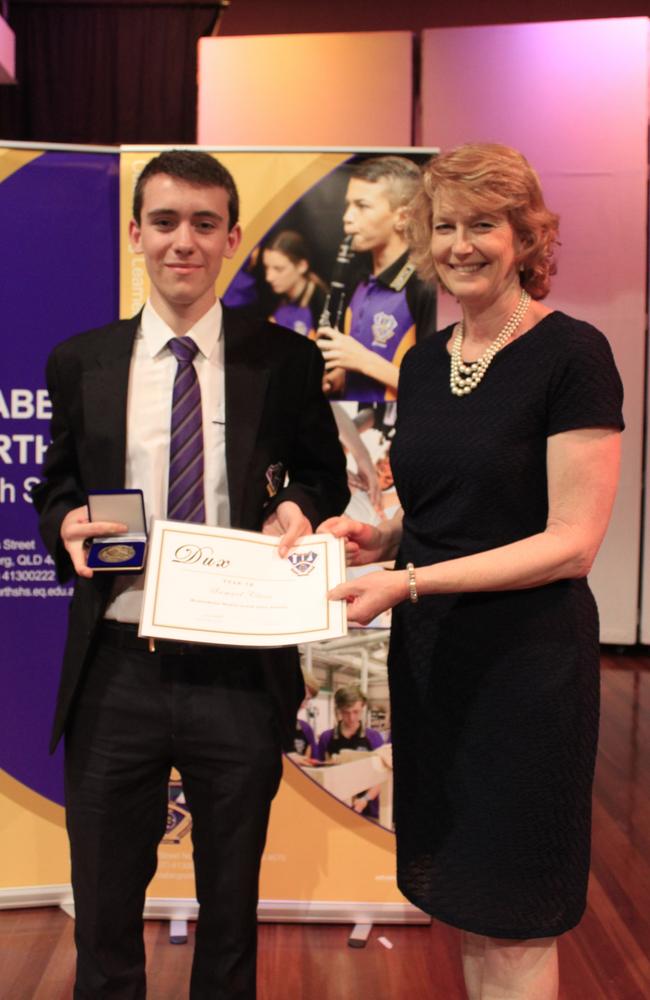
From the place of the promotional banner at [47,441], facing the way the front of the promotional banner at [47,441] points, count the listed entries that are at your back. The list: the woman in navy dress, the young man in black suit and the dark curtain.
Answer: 1

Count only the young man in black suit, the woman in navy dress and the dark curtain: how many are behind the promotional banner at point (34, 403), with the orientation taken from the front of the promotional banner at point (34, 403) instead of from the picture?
1

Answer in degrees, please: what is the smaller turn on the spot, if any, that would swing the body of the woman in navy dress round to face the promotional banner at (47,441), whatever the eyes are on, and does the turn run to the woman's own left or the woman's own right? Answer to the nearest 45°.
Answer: approximately 90° to the woman's own right

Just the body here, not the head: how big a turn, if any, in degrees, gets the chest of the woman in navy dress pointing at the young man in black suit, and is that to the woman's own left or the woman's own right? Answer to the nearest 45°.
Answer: approximately 45° to the woman's own right

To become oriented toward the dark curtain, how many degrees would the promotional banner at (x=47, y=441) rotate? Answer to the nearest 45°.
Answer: approximately 180°

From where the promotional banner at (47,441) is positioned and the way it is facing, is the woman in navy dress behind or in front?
in front

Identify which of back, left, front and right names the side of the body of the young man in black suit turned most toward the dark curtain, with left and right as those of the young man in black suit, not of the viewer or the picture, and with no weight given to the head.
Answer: back

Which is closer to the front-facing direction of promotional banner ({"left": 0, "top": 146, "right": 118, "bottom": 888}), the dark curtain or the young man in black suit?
the young man in black suit

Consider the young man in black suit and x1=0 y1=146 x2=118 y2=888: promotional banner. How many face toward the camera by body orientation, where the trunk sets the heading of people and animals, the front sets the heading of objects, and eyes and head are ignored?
2

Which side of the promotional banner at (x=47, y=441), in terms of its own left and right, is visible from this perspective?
front

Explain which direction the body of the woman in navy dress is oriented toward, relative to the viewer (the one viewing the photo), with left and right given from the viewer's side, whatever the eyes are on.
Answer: facing the viewer and to the left of the viewer

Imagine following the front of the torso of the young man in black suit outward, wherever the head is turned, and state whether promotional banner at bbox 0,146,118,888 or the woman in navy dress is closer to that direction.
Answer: the woman in navy dress

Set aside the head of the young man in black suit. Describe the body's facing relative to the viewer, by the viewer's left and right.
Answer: facing the viewer

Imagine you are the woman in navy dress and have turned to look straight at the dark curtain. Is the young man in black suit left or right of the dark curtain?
left
